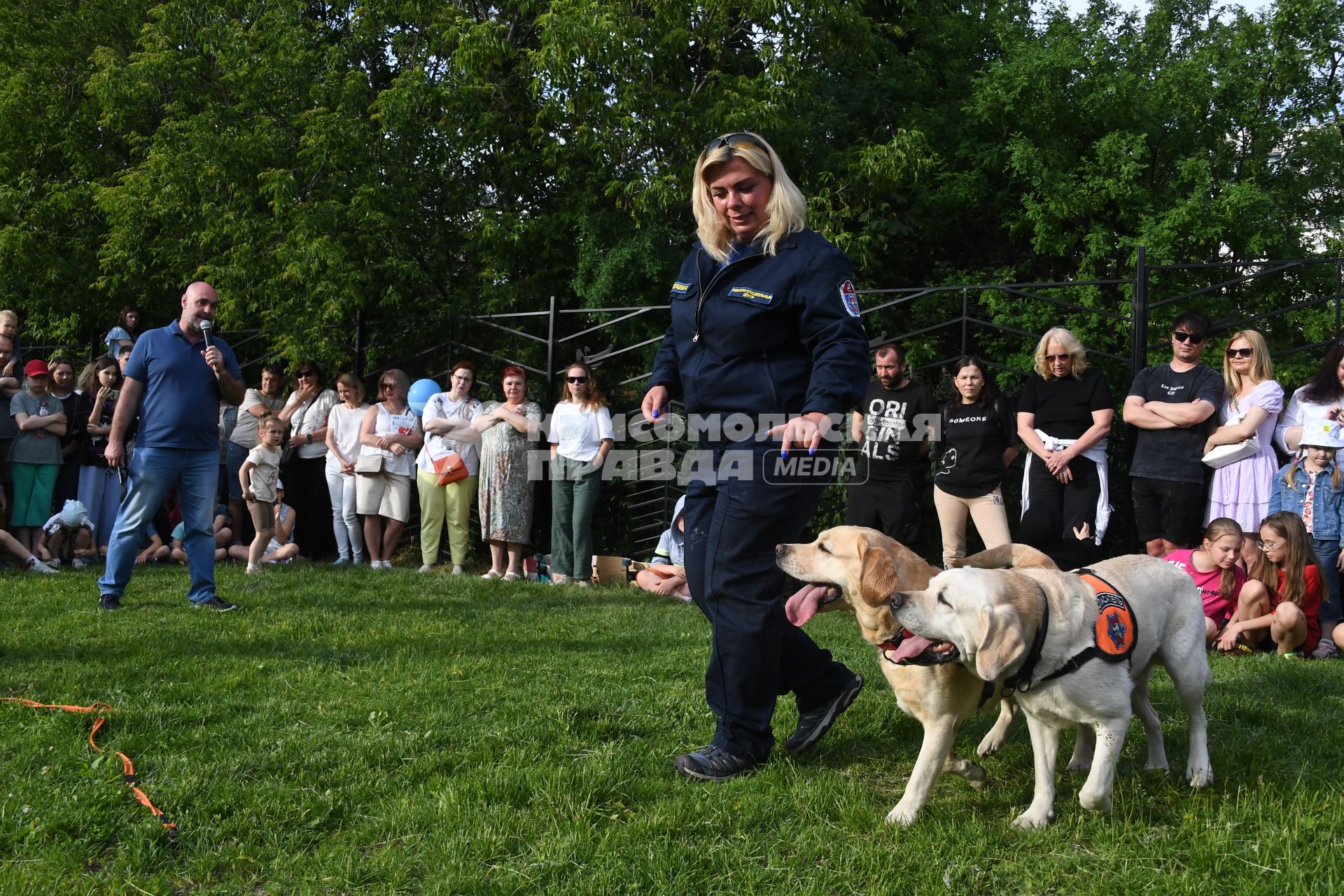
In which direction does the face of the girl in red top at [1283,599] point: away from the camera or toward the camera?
toward the camera

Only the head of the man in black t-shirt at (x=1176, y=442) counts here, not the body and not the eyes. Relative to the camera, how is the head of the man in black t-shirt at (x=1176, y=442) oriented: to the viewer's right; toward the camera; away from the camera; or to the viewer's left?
toward the camera

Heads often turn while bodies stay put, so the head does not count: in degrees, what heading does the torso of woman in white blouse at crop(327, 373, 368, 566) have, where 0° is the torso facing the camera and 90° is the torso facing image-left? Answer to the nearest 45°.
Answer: approximately 0°

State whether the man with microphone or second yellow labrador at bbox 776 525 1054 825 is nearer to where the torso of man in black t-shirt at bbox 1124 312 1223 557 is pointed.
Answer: the second yellow labrador

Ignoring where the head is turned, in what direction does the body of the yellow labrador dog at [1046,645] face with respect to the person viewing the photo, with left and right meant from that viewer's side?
facing the viewer and to the left of the viewer

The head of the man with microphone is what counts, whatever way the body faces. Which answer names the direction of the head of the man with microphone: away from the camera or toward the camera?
toward the camera

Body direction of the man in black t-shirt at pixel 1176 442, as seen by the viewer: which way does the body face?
toward the camera

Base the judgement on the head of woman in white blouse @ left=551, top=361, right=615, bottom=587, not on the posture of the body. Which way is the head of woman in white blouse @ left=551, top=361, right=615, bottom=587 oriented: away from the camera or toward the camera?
toward the camera

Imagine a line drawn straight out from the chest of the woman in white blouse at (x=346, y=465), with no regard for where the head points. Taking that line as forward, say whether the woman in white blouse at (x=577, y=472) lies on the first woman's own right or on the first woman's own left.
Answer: on the first woman's own left

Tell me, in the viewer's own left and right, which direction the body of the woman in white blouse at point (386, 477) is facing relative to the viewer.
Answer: facing the viewer

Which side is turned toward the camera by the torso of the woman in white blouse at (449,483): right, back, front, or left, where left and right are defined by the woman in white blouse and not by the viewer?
front

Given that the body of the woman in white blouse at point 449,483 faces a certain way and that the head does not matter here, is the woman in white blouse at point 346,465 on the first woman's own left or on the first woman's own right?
on the first woman's own right

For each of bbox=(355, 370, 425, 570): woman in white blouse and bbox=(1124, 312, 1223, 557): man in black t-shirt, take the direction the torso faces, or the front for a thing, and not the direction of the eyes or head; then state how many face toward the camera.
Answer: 2

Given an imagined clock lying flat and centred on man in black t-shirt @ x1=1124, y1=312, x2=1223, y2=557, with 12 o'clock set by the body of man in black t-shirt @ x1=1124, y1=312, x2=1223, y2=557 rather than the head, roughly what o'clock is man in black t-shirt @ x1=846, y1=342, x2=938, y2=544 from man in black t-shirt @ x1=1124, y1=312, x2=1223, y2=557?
man in black t-shirt @ x1=846, y1=342, x2=938, y2=544 is roughly at 3 o'clock from man in black t-shirt @ x1=1124, y1=312, x2=1223, y2=557.

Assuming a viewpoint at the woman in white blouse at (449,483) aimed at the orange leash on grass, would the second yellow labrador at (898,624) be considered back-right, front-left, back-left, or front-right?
front-left

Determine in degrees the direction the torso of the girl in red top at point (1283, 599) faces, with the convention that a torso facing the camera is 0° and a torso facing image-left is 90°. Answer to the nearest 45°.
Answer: approximately 45°

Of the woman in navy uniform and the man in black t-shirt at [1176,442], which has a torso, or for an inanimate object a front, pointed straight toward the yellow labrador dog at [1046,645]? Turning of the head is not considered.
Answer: the man in black t-shirt
